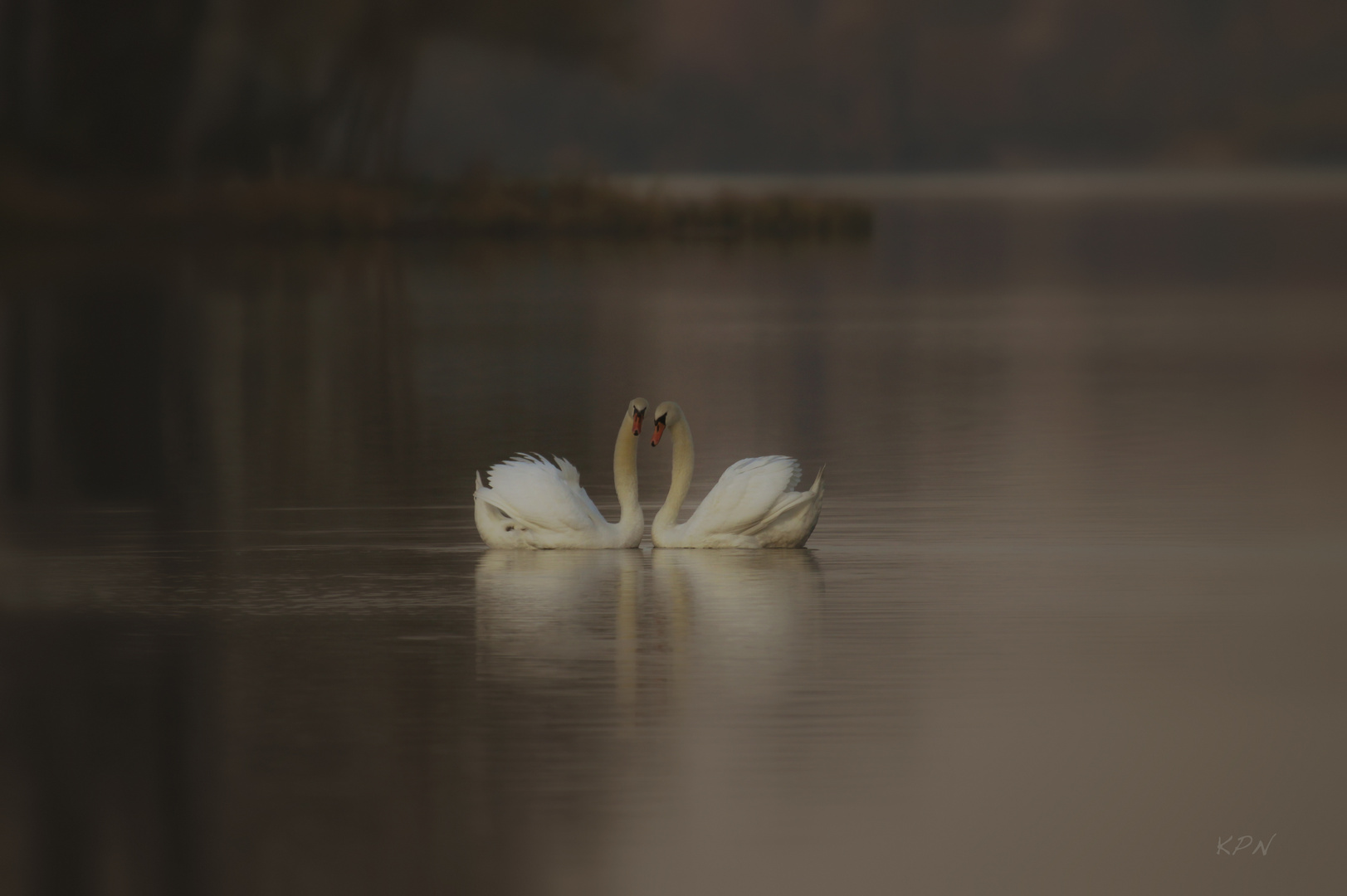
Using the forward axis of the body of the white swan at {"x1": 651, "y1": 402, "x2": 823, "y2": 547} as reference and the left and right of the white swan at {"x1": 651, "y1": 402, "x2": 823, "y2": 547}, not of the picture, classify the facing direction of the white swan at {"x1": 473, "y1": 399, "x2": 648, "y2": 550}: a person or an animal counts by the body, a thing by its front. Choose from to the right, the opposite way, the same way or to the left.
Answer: the opposite way

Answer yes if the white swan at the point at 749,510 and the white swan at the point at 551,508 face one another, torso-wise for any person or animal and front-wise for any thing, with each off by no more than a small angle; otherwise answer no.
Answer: yes

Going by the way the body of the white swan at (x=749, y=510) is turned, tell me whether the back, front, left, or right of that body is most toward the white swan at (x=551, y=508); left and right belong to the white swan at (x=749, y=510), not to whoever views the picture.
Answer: front

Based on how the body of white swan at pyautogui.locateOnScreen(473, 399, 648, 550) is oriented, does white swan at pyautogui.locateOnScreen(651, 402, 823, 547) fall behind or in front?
in front

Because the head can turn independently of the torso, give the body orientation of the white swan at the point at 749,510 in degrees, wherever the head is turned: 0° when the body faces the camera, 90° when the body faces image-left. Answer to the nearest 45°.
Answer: approximately 90°

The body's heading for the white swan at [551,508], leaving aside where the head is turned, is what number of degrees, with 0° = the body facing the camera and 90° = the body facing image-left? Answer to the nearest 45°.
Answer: approximately 270°

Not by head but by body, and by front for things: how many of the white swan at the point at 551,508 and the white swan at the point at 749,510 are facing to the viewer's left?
1
